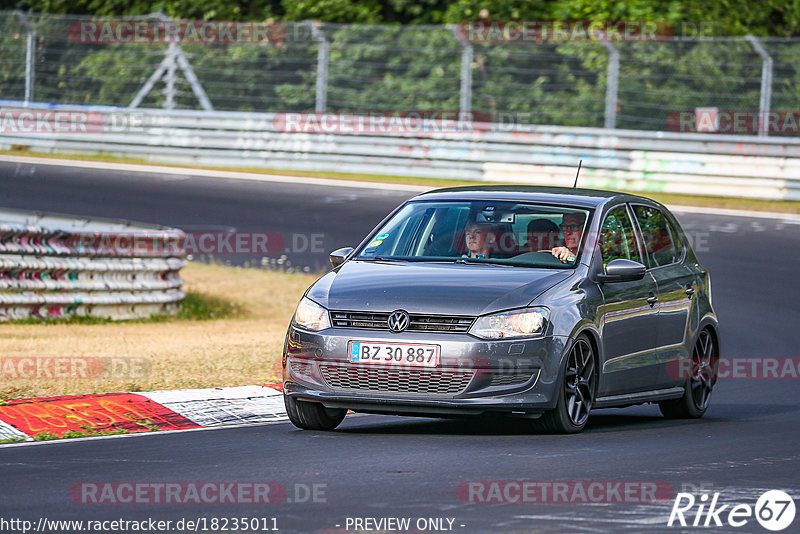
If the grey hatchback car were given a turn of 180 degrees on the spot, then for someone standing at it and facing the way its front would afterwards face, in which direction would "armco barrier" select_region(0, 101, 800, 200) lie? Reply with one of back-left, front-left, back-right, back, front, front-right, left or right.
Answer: front-left

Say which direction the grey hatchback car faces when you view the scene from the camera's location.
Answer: facing the viewer and to the left of the viewer

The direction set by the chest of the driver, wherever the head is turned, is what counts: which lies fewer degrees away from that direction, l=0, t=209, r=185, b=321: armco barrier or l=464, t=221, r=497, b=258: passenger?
the passenger

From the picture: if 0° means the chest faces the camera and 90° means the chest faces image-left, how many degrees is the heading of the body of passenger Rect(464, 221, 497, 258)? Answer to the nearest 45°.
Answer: approximately 45°

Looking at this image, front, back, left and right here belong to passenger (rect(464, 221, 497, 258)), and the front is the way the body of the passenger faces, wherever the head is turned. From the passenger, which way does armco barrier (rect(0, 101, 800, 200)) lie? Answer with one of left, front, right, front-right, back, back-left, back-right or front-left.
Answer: back-right

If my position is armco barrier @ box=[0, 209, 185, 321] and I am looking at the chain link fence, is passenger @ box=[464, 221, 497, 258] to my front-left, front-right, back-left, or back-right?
back-right

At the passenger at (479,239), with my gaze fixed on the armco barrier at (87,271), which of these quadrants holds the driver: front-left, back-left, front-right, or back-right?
back-right

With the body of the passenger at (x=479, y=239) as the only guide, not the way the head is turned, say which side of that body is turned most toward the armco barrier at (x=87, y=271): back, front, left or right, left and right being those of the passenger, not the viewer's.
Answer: right

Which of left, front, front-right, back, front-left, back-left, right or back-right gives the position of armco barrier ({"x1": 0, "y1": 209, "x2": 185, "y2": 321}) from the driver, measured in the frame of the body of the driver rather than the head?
right

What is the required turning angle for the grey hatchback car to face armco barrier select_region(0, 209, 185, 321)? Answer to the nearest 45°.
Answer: approximately 90° to its right

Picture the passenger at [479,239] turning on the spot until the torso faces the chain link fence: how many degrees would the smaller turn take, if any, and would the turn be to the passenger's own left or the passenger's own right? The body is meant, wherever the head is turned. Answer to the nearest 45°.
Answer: approximately 135° to the passenger's own right
